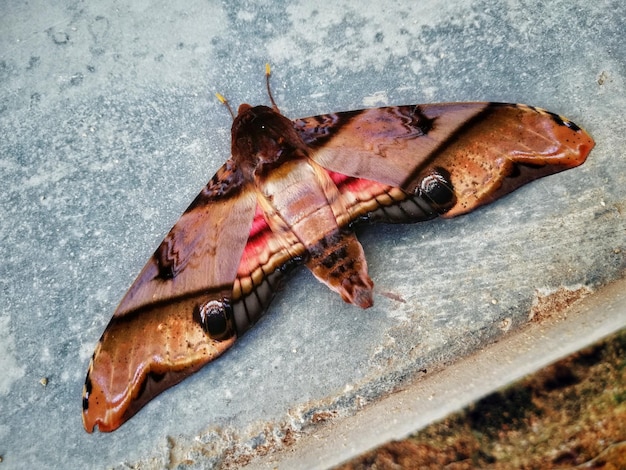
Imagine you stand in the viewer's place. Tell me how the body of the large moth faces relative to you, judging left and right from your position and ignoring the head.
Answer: facing away from the viewer and to the left of the viewer
